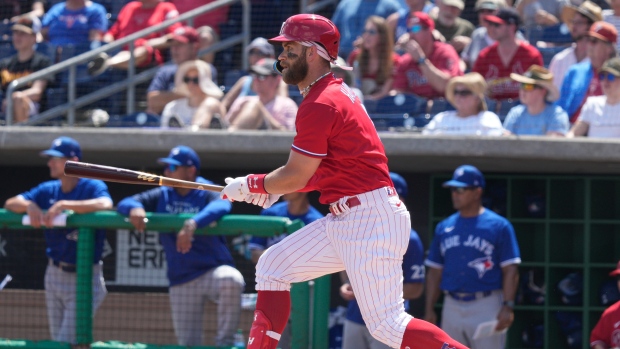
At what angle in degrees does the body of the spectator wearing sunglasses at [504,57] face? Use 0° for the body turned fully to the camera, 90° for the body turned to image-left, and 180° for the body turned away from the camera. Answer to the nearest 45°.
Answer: approximately 45°

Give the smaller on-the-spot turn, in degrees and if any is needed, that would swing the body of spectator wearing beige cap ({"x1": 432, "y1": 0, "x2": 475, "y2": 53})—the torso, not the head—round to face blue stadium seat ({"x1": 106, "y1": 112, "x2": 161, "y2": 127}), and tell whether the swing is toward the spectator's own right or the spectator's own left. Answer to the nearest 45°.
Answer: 0° — they already face it

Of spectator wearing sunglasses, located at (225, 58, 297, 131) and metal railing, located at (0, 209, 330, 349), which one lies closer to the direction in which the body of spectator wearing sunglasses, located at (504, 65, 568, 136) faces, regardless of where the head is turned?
the metal railing
